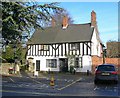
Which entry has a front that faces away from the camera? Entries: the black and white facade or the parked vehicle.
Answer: the parked vehicle

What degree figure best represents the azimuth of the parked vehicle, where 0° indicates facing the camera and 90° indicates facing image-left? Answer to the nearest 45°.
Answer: approximately 180°

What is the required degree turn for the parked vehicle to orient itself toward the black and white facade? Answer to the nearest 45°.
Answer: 0° — it already faces it

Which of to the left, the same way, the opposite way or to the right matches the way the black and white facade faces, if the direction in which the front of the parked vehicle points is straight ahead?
the opposite way

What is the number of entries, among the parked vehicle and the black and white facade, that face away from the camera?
1

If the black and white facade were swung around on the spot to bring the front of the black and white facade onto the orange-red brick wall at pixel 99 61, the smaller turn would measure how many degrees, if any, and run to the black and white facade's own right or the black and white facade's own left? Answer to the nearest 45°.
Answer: approximately 90° to the black and white facade's own left
